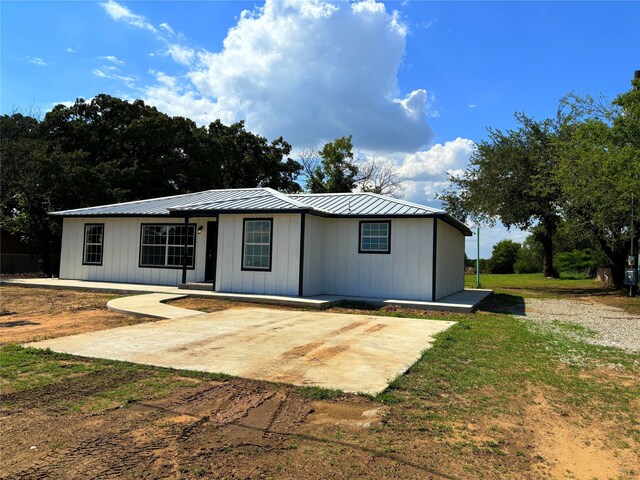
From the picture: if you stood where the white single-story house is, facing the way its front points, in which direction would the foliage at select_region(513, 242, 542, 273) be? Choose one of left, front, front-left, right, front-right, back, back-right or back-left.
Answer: back

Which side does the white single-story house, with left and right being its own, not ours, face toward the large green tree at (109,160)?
right

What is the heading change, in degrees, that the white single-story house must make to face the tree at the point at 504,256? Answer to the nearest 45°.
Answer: approximately 180°

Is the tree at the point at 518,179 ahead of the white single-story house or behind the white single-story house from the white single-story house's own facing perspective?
behind

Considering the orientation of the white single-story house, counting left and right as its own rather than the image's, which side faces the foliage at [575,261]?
back

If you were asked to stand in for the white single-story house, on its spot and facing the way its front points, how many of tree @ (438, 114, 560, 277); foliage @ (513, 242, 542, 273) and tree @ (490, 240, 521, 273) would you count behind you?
3

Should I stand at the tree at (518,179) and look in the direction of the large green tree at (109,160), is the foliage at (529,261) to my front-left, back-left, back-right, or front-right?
back-right

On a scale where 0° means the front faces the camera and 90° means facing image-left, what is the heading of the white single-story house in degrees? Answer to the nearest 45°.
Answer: approximately 45°
